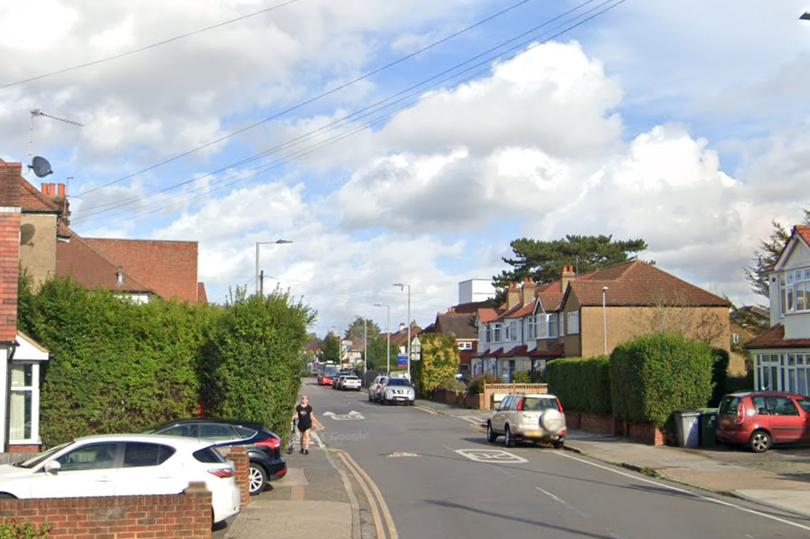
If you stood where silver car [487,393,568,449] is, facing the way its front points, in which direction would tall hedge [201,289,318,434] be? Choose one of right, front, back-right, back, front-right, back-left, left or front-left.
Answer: left

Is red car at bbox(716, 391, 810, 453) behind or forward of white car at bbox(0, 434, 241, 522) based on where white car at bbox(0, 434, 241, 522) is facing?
behind

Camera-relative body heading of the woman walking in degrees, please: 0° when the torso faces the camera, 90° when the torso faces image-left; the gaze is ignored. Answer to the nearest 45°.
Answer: approximately 0°

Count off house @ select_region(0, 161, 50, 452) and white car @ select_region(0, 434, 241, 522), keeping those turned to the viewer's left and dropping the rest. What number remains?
1

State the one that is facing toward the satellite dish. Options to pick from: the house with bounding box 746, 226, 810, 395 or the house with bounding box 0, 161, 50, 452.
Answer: the house with bounding box 746, 226, 810, 395

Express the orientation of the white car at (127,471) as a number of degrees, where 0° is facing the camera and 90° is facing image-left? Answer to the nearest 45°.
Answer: approximately 90°

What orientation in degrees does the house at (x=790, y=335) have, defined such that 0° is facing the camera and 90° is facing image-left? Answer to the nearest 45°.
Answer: approximately 45°

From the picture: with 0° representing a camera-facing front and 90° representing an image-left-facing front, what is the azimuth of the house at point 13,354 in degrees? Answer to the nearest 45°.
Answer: approximately 315°

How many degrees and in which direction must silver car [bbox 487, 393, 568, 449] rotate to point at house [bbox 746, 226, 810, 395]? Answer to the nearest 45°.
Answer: approximately 90° to its right

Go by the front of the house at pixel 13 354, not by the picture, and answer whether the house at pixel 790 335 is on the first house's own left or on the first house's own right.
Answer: on the first house's own left

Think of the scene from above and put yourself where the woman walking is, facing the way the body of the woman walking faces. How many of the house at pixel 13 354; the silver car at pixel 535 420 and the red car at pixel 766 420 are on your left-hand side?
2

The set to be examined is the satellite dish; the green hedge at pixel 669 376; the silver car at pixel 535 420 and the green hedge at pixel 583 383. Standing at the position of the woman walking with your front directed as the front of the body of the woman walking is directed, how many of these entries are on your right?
1

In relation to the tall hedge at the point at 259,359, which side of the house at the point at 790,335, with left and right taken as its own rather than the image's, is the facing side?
front

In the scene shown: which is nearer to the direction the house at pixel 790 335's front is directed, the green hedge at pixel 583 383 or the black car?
the black car

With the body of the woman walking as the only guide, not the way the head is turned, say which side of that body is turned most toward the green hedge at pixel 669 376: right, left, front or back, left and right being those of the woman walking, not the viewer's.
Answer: left
